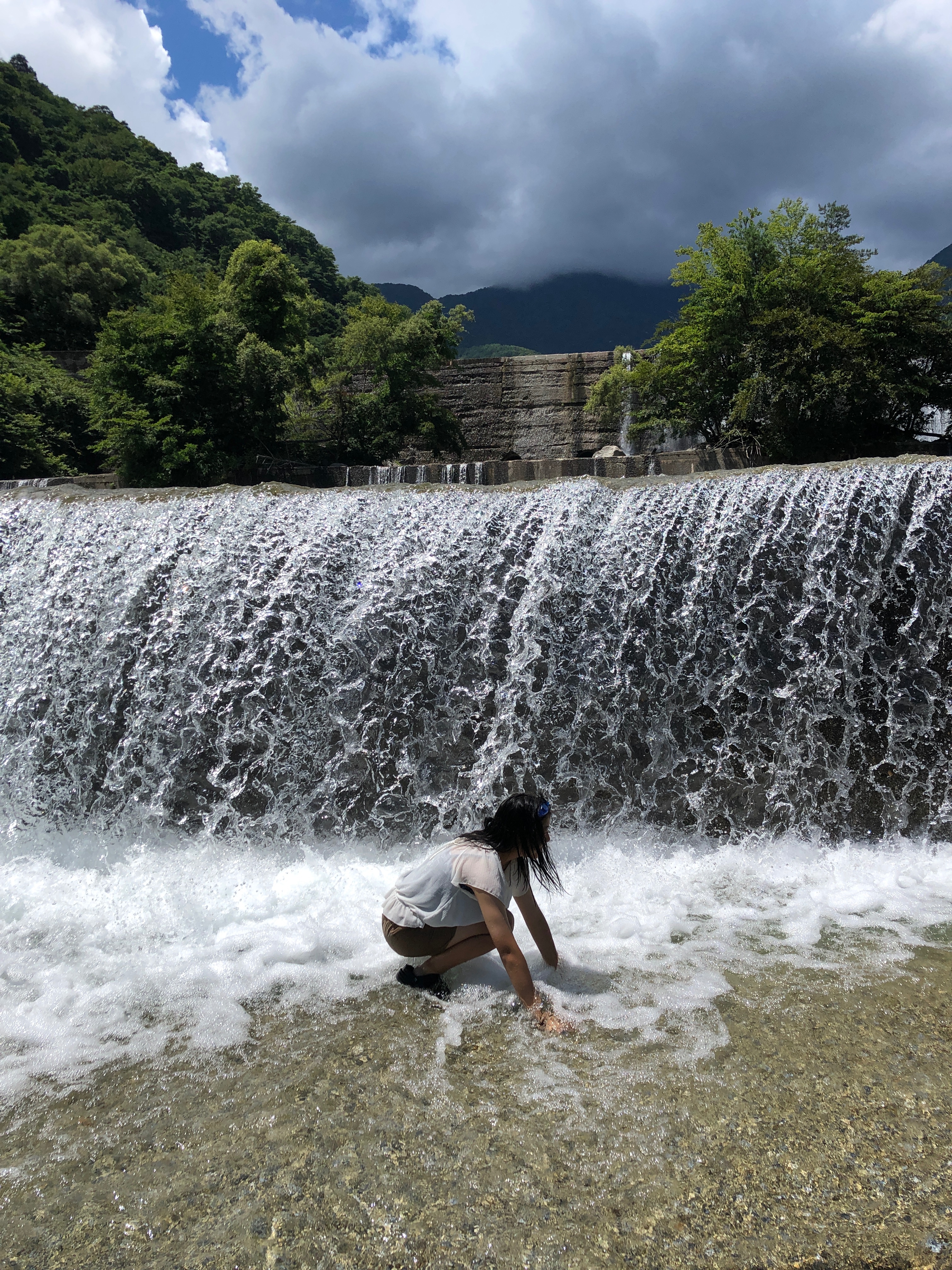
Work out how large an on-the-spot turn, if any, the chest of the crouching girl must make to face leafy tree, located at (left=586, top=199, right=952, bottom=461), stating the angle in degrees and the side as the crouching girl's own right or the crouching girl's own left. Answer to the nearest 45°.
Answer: approximately 45° to the crouching girl's own left

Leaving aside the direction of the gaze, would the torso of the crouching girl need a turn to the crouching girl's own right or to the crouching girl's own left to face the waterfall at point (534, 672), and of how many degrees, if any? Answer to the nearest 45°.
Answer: approximately 90° to the crouching girl's own left

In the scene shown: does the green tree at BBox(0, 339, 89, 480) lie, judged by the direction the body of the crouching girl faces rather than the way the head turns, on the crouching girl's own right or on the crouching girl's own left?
on the crouching girl's own left

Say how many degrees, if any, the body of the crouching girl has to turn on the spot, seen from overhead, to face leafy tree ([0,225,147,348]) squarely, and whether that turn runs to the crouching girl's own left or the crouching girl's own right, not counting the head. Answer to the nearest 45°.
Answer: approximately 135° to the crouching girl's own left

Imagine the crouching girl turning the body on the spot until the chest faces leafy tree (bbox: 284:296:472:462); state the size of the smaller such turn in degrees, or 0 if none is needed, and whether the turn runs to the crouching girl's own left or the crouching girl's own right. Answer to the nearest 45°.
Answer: approximately 90° to the crouching girl's own left

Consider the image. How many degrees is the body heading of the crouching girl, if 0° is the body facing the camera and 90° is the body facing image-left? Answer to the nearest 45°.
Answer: approximately 270°

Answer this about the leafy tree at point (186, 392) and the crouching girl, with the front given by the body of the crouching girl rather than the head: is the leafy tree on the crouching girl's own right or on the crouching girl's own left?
on the crouching girl's own left

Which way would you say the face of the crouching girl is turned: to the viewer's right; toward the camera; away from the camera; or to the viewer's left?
to the viewer's right
